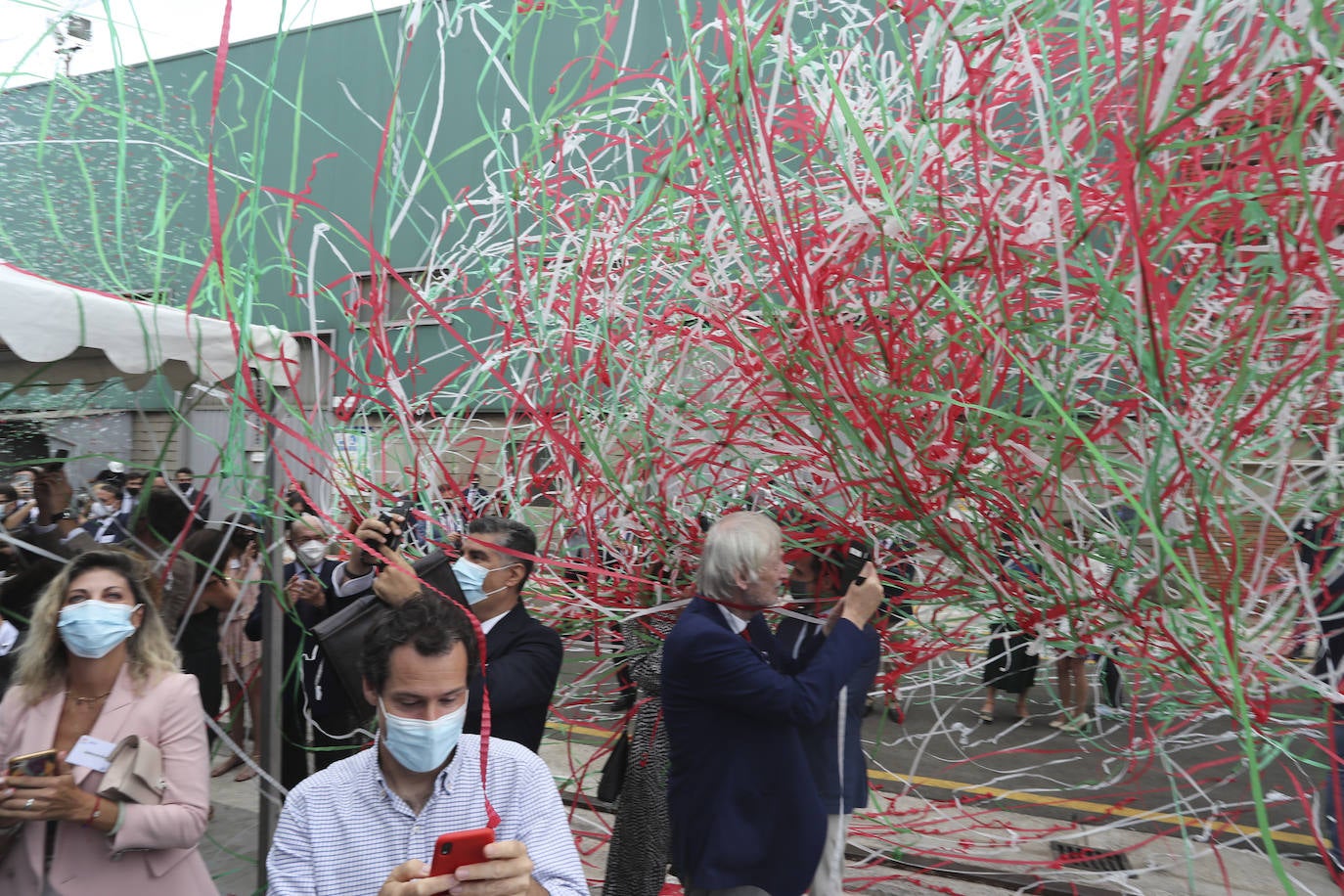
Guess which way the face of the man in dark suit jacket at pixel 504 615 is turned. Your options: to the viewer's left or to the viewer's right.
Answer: to the viewer's left

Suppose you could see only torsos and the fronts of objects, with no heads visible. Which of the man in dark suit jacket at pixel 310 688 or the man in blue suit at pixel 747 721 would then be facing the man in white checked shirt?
the man in dark suit jacket

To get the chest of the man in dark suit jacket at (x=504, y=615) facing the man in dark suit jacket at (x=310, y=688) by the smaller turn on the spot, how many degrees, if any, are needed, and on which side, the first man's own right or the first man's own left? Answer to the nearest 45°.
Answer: approximately 45° to the first man's own right

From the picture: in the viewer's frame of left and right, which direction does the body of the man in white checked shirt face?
facing the viewer

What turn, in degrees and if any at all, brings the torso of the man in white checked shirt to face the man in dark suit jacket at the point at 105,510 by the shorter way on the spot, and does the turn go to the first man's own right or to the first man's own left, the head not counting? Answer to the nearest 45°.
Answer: approximately 180°

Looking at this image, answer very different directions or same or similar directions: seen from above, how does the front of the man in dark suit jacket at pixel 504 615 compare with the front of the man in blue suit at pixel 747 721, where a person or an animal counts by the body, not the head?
very different directions

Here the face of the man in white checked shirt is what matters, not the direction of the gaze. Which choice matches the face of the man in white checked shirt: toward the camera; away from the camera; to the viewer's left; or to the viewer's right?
toward the camera

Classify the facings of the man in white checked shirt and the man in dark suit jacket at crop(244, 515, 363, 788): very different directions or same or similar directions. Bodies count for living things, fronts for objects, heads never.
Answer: same or similar directions

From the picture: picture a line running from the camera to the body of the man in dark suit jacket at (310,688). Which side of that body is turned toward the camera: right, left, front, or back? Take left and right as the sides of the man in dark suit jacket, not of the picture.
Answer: front

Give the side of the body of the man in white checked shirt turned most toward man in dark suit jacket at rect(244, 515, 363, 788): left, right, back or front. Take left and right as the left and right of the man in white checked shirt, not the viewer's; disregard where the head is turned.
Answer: back

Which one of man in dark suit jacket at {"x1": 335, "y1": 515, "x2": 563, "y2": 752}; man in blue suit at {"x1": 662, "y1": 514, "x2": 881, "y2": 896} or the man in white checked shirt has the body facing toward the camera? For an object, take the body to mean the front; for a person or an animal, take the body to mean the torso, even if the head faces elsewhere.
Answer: the man in white checked shirt
